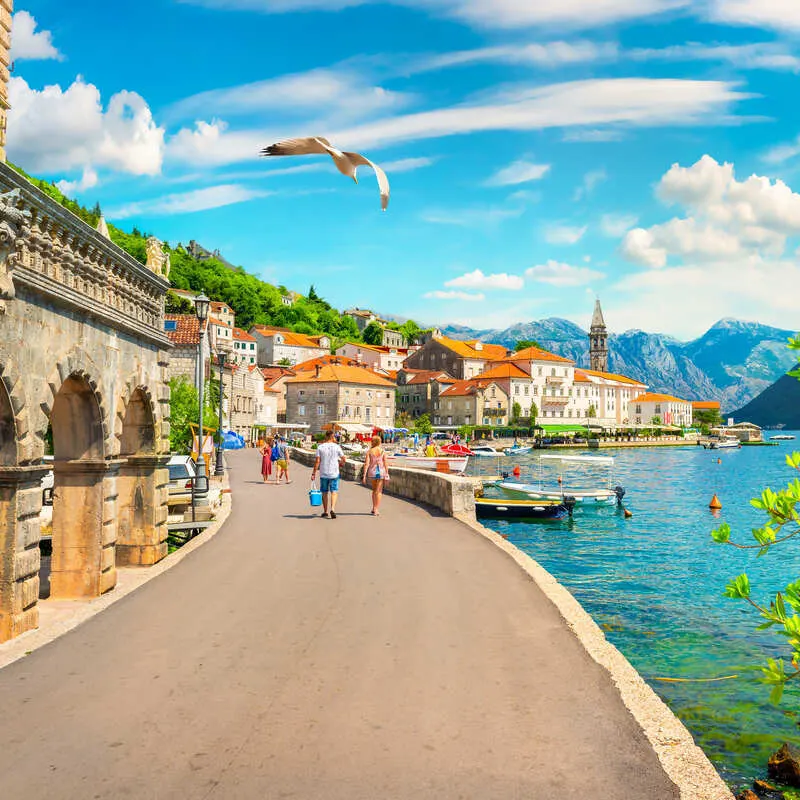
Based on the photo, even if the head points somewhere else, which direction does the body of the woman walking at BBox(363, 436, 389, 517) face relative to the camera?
away from the camera

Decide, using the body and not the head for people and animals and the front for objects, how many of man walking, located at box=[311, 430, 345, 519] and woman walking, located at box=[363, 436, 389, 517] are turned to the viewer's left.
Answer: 0

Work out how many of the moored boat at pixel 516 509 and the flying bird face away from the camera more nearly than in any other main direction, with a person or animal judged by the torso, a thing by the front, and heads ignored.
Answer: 0

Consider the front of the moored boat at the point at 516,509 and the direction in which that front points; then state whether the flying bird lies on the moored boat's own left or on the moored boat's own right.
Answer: on the moored boat's own left

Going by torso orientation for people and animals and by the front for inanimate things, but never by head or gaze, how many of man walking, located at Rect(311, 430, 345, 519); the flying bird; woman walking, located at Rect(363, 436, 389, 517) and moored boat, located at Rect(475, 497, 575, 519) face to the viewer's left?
1

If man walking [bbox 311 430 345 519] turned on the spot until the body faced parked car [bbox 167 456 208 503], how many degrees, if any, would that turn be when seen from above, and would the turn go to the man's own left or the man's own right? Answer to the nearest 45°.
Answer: approximately 45° to the man's own left

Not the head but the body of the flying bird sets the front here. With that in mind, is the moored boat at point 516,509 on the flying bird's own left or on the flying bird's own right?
on the flying bird's own left

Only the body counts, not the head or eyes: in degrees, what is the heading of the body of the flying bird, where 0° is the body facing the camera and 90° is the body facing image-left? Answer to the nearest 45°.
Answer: approximately 315°

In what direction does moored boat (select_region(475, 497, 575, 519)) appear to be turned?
to the viewer's left

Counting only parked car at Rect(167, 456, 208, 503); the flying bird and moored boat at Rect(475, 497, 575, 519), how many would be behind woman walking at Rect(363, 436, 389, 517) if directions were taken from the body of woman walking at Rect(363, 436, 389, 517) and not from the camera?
1

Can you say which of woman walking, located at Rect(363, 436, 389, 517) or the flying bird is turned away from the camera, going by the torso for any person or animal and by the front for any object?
the woman walking

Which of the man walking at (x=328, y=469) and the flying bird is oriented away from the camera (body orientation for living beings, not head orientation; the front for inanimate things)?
the man walking

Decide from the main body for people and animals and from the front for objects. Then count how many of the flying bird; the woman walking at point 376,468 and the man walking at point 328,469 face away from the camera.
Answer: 2

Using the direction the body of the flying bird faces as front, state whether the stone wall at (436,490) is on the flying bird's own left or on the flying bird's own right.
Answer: on the flying bird's own left

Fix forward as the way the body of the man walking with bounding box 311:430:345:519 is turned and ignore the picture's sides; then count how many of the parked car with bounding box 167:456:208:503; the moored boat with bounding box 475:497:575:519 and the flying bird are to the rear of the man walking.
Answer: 1

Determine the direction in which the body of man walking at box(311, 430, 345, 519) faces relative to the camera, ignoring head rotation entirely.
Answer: away from the camera

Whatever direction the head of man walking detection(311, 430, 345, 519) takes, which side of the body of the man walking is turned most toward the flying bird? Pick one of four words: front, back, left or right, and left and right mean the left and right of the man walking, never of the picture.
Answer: back
